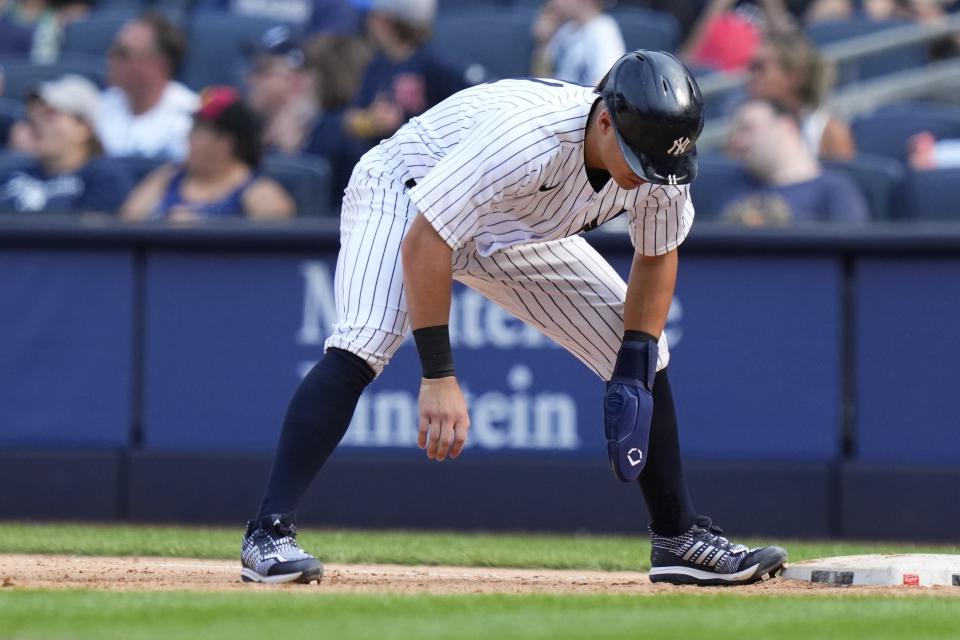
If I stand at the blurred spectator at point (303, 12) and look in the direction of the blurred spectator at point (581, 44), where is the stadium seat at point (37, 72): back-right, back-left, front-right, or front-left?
back-right

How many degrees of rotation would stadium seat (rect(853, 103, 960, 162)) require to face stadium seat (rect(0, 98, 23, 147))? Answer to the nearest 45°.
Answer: approximately 90° to its right

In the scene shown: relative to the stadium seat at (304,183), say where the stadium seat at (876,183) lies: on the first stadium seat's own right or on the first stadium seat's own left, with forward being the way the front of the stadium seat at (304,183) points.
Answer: on the first stadium seat's own left

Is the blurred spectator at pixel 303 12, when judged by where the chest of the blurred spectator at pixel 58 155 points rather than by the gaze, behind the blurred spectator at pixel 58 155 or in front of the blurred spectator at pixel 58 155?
behind

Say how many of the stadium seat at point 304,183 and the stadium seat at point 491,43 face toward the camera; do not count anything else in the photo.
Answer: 2

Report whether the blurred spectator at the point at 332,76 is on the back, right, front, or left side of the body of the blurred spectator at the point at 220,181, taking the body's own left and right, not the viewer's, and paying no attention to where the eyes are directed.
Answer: back

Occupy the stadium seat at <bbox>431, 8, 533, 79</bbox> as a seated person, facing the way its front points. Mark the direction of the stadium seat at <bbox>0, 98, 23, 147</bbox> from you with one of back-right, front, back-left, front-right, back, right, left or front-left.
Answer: right

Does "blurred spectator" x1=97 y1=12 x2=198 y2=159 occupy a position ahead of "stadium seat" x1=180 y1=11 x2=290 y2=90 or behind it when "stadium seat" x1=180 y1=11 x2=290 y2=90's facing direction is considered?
ahead

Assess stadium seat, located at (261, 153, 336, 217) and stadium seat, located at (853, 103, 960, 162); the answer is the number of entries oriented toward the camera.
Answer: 2

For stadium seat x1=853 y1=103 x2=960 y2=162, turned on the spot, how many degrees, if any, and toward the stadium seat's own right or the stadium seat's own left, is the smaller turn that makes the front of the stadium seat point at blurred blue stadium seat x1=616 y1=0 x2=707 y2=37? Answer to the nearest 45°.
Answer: approximately 135° to the stadium seat's own right

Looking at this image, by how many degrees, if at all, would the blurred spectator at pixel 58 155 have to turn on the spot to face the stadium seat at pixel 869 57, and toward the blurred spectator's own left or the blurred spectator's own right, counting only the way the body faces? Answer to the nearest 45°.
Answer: approximately 135° to the blurred spectator's own left

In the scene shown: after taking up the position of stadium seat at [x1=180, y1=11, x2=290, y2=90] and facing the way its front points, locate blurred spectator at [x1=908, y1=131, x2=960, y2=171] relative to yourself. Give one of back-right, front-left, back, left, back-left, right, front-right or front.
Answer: front-left
